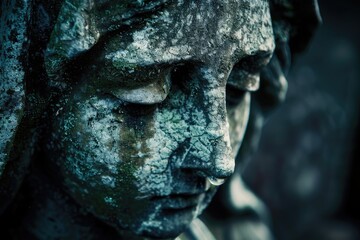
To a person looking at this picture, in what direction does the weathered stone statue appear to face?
facing the viewer and to the right of the viewer
